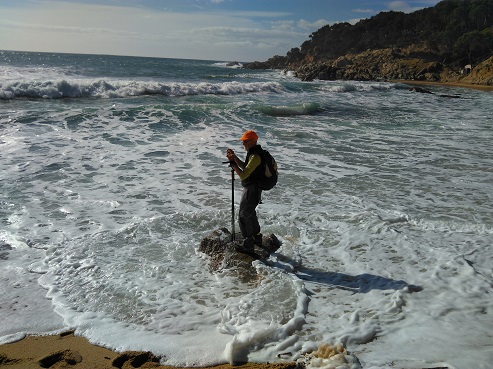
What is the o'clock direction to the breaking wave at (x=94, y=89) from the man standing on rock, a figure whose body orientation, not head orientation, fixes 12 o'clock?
The breaking wave is roughly at 2 o'clock from the man standing on rock.

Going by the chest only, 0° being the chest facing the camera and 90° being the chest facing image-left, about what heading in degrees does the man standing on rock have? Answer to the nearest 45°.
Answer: approximately 90°
